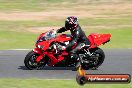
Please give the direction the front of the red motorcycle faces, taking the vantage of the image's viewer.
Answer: facing to the left of the viewer
